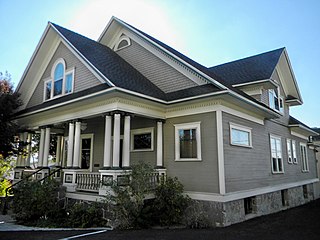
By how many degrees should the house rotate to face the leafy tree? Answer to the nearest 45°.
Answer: approximately 45° to its right

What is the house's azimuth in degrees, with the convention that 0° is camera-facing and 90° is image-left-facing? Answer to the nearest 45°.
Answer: approximately 45°
